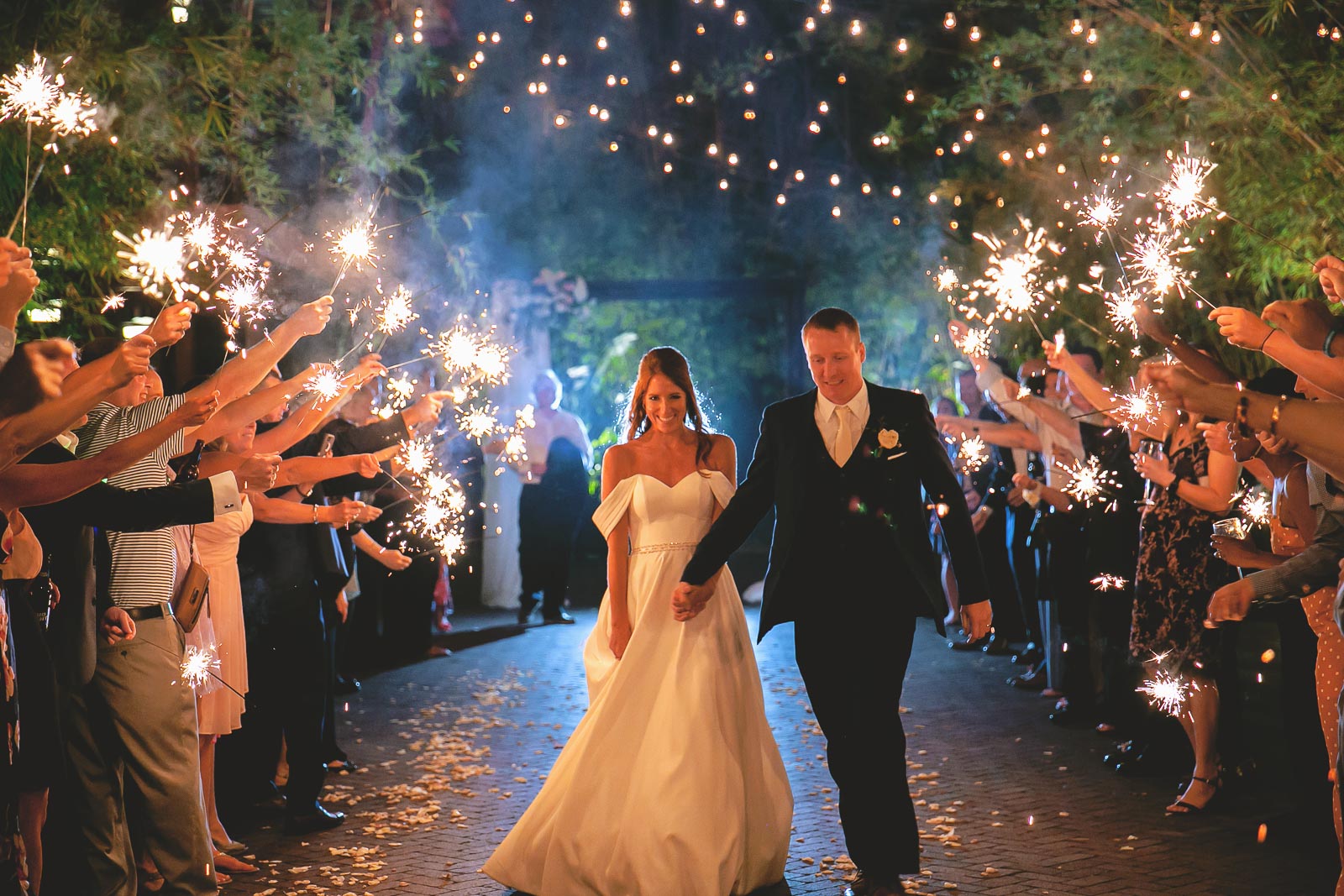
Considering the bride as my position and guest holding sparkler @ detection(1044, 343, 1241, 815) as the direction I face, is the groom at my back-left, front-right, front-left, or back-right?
front-right

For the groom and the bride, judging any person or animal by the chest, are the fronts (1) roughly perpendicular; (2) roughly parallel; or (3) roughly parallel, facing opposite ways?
roughly parallel

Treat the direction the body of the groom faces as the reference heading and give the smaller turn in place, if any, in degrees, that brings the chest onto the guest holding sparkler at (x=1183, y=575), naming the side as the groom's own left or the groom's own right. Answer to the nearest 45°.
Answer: approximately 135° to the groom's own left

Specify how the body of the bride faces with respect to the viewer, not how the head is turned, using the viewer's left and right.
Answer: facing the viewer

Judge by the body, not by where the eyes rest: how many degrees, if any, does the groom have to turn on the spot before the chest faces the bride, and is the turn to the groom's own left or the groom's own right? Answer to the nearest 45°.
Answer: approximately 90° to the groom's own right

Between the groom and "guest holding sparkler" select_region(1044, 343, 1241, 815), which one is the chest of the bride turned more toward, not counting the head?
the groom

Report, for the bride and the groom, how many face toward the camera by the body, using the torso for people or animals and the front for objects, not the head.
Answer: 2

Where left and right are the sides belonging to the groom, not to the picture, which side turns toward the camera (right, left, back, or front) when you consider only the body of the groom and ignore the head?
front

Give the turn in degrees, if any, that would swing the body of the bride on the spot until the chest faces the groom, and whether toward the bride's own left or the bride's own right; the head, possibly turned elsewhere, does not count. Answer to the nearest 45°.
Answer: approximately 90° to the bride's own left

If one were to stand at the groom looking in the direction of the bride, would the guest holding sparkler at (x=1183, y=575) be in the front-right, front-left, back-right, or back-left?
back-right

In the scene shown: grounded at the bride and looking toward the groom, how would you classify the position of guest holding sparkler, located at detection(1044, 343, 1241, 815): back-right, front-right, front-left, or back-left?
front-left
